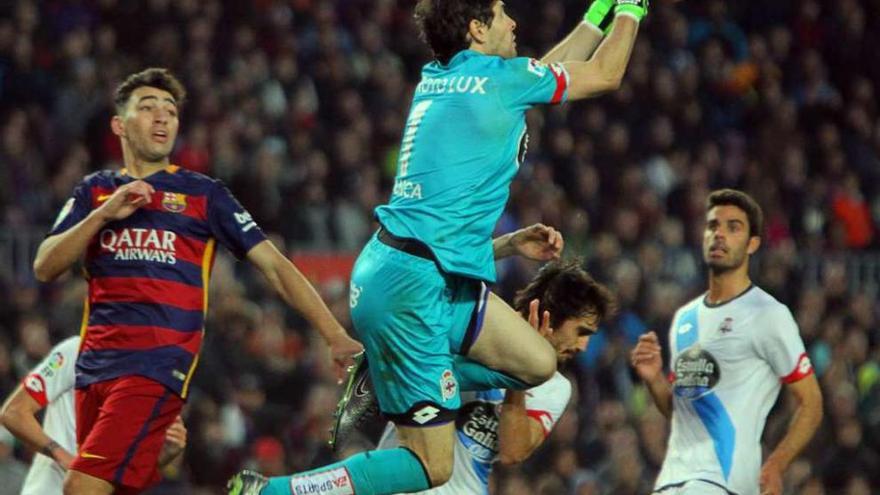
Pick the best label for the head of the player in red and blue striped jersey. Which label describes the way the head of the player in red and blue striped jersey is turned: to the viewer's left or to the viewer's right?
to the viewer's right

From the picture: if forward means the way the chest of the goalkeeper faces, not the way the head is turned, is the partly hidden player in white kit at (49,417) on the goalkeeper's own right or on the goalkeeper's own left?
on the goalkeeper's own left

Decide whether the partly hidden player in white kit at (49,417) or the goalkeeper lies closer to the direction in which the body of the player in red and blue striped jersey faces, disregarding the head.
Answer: the goalkeeper

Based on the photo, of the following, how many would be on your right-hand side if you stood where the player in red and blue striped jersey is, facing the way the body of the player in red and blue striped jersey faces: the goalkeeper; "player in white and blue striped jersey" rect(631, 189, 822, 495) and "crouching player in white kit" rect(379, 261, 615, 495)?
0

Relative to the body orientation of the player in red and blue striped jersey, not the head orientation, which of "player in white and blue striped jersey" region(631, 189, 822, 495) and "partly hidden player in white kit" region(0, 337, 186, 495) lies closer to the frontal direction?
the player in white and blue striped jersey

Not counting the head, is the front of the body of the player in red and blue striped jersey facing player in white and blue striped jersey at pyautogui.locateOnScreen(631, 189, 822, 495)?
no

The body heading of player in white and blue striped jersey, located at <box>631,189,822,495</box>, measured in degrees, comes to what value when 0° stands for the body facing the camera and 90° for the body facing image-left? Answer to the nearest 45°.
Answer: approximately 45°

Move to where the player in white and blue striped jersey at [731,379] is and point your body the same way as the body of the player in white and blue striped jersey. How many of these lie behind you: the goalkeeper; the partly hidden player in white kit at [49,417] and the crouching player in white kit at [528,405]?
0

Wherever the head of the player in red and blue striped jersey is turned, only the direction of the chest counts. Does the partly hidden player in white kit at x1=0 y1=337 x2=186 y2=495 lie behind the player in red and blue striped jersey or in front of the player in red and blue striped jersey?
behind

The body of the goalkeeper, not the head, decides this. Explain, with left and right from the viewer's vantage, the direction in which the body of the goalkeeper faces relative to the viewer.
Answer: facing away from the viewer and to the right of the viewer

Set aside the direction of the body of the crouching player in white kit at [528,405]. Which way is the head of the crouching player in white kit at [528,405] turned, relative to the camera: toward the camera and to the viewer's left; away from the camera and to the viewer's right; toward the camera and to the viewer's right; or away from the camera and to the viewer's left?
toward the camera and to the viewer's right

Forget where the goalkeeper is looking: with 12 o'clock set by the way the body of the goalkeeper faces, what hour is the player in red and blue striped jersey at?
The player in red and blue striped jersey is roughly at 8 o'clock from the goalkeeper.

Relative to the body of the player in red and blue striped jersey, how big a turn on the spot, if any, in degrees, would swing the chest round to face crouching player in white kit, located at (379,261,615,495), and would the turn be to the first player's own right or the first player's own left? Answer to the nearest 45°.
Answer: approximately 90° to the first player's own left

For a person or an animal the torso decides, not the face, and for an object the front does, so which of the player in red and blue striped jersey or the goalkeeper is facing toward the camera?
the player in red and blue striped jersey

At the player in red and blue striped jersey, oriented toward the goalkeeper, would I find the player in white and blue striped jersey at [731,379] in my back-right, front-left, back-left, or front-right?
front-left

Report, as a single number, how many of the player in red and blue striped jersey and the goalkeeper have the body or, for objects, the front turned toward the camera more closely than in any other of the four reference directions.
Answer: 1

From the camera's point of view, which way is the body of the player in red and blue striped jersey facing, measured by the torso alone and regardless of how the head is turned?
toward the camera
